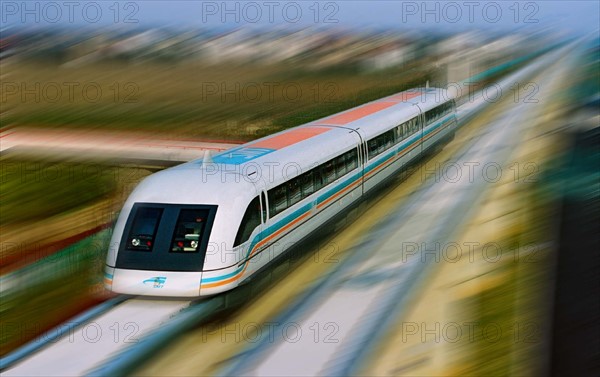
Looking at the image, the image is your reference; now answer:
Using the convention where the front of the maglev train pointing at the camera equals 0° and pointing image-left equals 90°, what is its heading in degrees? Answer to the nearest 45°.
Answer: approximately 45°
